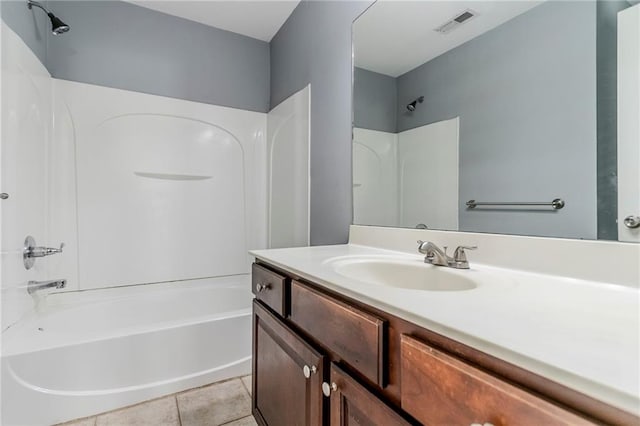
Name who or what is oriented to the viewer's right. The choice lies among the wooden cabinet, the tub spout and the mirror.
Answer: the tub spout

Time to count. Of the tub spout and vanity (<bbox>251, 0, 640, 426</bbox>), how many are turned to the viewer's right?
1

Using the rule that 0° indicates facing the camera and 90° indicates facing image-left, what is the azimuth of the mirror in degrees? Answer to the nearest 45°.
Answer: approximately 45°

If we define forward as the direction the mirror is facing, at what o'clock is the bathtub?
The bathtub is roughly at 1 o'clock from the mirror.

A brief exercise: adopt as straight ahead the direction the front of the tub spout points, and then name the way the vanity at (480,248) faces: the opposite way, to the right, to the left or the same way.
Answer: the opposite way

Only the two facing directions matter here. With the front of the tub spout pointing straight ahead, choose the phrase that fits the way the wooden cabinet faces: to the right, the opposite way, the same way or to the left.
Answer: the opposite way

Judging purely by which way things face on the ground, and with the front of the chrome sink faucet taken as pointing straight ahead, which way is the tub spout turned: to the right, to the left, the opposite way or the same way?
the opposite way

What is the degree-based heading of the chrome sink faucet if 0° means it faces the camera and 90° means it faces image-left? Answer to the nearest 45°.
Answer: approximately 45°

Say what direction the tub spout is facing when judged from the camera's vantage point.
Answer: facing to the right of the viewer

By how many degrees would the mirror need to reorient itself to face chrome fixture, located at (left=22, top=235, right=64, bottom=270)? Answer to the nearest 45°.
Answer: approximately 45° to its right
